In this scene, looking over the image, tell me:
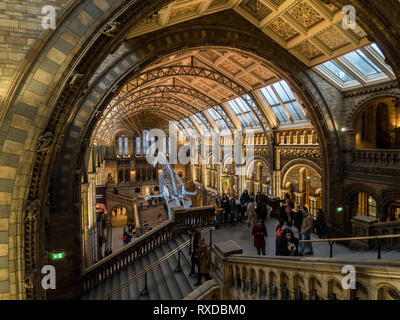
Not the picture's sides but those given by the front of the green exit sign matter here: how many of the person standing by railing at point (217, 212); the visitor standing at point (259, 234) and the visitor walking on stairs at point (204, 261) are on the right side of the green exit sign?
0

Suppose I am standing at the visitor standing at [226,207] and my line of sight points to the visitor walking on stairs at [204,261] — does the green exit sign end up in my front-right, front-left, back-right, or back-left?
front-right

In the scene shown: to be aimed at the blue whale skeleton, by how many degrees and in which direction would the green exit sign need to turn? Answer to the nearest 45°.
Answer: approximately 135° to its left

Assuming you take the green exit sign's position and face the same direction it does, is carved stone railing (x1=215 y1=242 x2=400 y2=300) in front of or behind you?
in front

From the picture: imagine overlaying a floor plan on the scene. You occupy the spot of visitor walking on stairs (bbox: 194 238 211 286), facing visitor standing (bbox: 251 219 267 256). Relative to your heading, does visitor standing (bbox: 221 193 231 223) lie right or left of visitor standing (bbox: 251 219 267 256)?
left

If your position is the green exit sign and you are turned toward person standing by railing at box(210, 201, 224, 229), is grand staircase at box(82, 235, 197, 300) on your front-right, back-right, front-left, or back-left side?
front-right

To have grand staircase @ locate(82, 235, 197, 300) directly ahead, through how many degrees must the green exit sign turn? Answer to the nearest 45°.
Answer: approximately 45° to its left

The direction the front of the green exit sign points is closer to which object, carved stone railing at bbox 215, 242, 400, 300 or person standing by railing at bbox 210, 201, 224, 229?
the carved stone railing

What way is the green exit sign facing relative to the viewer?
toward the camera

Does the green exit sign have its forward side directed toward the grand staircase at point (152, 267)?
no

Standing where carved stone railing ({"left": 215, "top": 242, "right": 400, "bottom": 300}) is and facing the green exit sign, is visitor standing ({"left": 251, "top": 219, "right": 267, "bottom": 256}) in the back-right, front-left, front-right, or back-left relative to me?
front-right

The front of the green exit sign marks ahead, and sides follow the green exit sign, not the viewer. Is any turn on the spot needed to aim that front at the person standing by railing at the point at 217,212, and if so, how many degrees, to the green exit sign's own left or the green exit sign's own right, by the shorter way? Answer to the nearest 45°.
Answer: approximately 90° to the green exit sign's own left

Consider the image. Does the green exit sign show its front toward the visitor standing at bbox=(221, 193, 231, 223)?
no
